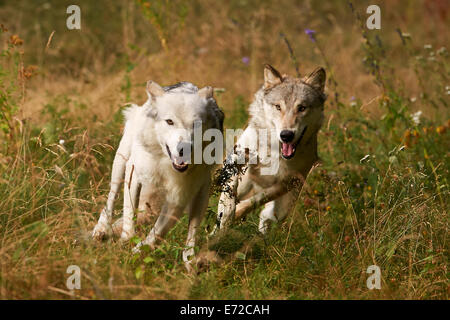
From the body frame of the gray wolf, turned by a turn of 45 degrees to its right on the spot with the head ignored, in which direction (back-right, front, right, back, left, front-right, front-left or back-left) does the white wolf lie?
front

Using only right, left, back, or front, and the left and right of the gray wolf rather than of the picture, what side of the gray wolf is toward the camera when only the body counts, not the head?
front
